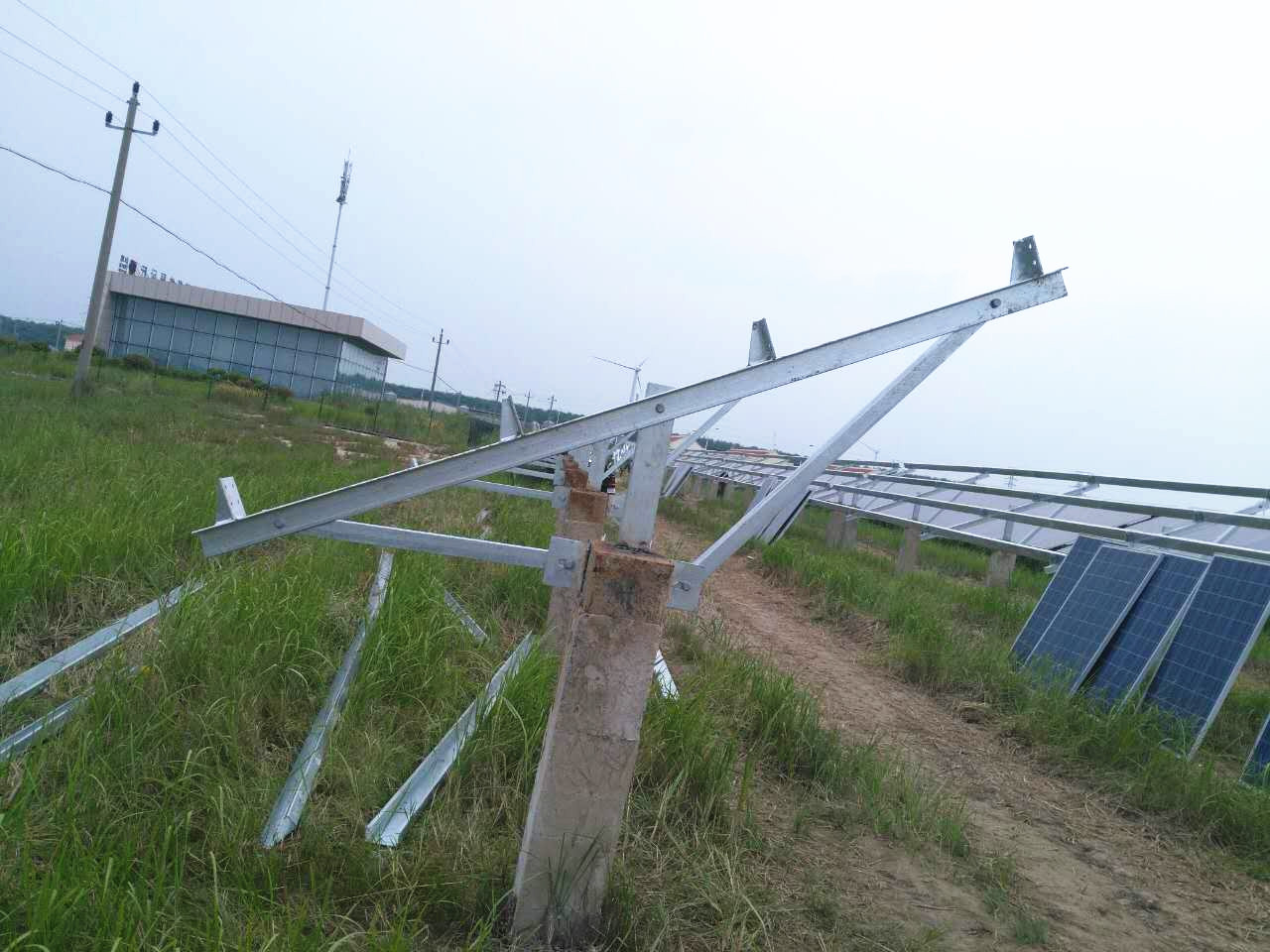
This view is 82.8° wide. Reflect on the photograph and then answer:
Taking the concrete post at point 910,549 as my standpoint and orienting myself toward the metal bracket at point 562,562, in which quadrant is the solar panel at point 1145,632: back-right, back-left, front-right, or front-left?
front-left

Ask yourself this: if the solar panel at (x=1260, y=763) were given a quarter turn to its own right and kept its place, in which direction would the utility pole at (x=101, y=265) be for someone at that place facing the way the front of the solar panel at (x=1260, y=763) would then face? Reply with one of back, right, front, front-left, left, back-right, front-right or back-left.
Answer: front-left

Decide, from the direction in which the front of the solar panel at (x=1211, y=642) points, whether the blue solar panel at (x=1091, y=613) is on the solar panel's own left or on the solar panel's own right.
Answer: on the solar panel's own right

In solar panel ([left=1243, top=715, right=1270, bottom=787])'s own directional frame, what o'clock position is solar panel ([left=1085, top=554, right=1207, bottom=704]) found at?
solar panel ([left=1085, top=554, right=1207, bottom=704]) is roughly at 3 o'clock from solar panel ([left=1243, top=715, right=1270, bottom=787]).

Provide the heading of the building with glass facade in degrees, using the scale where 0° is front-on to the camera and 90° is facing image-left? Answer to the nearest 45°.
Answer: approximately 0°

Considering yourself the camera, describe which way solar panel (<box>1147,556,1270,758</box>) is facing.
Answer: facing the viewer and to the left of the viewer

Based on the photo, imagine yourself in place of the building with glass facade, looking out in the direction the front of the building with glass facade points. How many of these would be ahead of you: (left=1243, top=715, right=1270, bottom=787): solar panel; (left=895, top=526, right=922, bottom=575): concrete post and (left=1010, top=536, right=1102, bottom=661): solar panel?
3

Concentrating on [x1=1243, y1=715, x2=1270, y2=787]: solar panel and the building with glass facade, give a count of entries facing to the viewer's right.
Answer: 0

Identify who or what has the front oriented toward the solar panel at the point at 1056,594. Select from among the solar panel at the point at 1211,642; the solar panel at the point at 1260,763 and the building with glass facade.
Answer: the building with glass facade

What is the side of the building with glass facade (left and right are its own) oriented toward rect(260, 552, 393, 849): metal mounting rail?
front

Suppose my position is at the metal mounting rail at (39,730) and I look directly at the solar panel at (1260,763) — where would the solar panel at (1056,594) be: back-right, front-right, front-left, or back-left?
front-left

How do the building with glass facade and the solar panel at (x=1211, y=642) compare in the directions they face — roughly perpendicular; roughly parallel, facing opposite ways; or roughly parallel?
roughly perpendicular

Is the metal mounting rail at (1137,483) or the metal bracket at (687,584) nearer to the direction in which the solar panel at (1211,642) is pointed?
the metal bracket

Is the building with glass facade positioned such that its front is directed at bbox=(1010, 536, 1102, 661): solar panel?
yes

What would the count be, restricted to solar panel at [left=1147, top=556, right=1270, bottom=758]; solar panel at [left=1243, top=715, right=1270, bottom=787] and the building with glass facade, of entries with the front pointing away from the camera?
0
